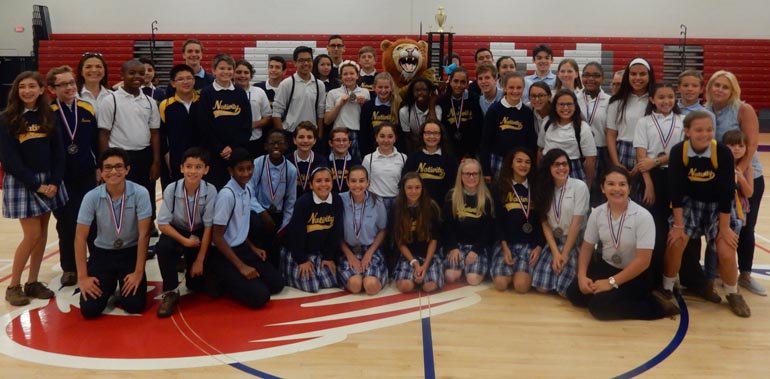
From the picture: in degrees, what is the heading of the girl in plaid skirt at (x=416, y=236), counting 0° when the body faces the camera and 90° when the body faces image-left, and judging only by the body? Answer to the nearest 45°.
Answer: approximately 0°

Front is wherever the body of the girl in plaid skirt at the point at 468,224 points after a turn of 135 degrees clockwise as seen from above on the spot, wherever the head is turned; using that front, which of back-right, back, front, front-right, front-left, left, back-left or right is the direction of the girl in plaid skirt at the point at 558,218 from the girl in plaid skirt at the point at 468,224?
back-right

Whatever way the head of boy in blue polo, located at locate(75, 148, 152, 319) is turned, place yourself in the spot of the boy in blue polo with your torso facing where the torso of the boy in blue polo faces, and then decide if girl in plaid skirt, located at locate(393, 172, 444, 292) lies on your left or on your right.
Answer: on your left

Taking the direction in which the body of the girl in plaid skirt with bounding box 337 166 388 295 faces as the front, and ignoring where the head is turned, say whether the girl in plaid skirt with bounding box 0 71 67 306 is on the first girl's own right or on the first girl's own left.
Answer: on the first girl's own right

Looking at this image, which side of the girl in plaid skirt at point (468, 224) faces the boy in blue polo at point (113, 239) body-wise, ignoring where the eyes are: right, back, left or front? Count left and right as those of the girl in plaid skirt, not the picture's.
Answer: right

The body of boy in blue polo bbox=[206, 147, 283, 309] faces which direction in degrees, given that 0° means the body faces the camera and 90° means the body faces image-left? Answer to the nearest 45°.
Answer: approximately 315°

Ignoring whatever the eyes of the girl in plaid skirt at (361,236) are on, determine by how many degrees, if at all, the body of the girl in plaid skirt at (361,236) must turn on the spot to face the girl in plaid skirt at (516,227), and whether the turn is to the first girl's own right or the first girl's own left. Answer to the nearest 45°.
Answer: approximately 90° to the first girl's own left
